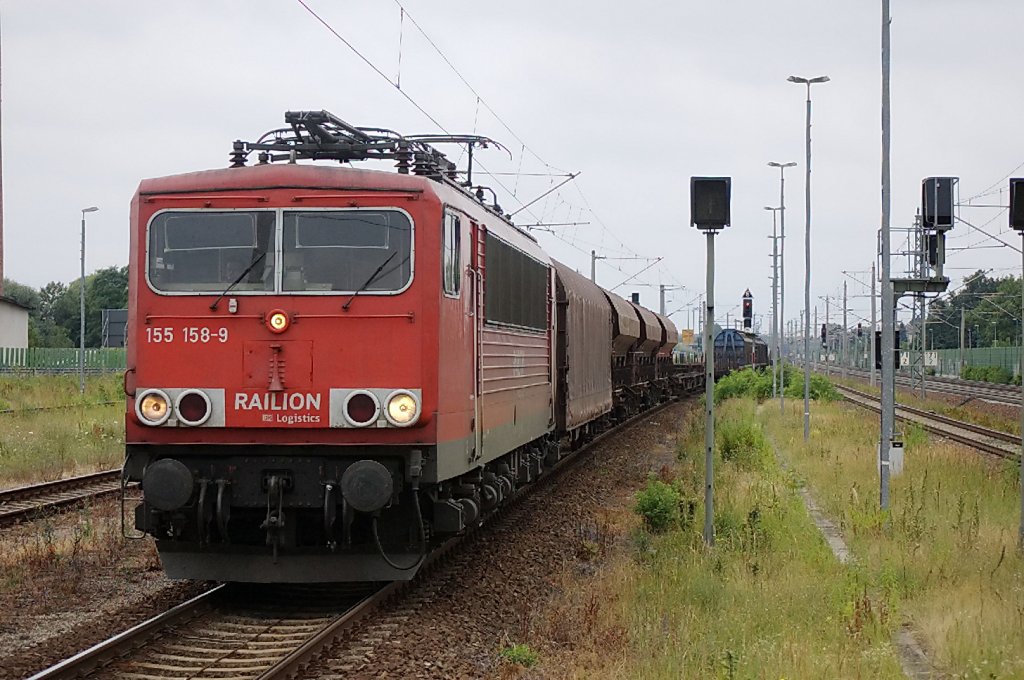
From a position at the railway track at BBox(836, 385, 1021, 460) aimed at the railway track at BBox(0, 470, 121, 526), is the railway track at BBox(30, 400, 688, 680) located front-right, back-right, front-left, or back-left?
front-left

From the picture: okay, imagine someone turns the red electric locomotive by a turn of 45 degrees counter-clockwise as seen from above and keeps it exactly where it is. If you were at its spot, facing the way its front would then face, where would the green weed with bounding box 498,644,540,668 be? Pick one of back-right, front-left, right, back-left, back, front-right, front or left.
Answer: front-right

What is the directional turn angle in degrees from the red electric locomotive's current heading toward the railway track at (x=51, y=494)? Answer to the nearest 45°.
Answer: approximately 90° to its right

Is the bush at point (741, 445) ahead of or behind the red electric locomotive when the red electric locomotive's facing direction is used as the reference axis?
behind

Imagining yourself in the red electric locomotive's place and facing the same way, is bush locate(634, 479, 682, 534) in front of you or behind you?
in front

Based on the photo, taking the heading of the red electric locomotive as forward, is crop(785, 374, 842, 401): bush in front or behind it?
behind

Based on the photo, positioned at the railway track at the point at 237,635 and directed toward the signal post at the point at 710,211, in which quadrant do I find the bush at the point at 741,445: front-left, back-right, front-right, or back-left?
front-left

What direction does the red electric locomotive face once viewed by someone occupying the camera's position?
facing the viewer and to the left of the viewer

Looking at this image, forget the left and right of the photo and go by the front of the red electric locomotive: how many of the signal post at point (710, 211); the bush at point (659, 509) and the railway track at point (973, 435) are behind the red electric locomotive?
1
